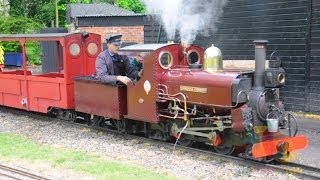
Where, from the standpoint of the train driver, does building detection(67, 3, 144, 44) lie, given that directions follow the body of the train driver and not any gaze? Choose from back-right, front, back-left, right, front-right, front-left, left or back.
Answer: back-left

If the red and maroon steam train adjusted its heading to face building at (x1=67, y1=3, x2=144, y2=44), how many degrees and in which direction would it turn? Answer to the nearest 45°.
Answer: approximately 135° to its left

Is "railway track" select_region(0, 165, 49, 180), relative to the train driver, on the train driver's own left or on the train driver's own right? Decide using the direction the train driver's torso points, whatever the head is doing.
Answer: on the train driver's own right

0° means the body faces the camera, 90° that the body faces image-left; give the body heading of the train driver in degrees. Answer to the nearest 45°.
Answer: approximately 315°
